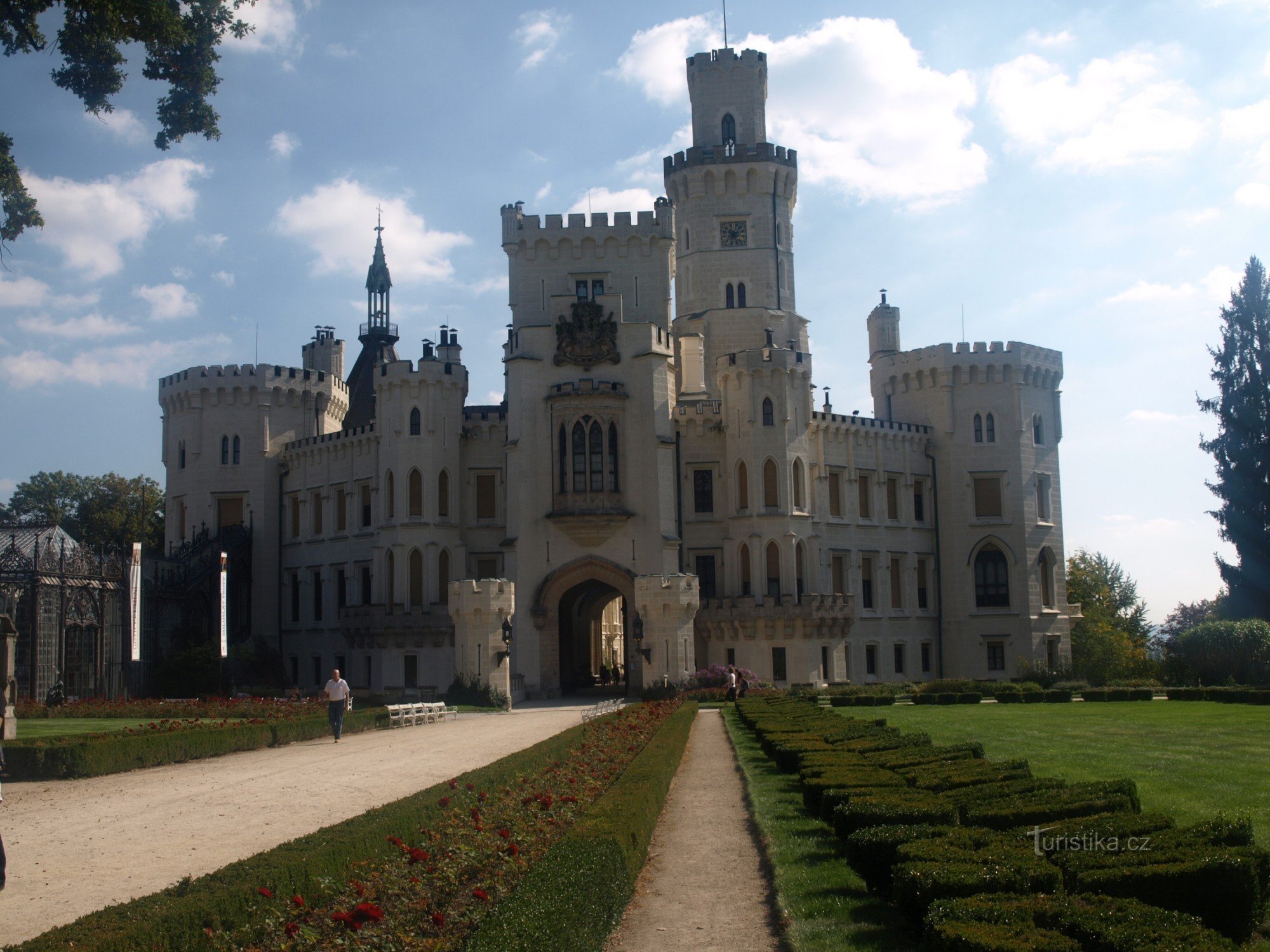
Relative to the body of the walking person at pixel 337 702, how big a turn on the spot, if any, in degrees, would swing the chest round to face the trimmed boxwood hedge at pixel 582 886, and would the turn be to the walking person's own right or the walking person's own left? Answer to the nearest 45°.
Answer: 0° — they already face it

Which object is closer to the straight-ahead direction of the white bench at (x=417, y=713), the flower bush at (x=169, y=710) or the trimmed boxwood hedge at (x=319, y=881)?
the trimmed boxwood hedge

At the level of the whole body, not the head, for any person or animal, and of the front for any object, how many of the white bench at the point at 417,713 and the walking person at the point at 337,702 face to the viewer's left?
0

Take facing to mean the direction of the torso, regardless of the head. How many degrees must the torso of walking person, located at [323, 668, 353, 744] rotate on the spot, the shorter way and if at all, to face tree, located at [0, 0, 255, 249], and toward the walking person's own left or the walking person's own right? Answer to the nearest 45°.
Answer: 0° — they already face it

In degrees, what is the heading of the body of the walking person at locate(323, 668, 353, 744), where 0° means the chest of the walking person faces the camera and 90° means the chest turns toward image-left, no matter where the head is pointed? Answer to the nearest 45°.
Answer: approximately 0°

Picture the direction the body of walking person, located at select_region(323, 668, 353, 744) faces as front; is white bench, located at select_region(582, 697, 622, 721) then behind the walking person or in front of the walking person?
behind

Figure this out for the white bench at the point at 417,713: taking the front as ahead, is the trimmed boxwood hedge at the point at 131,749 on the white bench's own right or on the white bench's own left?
on the white bench's own right

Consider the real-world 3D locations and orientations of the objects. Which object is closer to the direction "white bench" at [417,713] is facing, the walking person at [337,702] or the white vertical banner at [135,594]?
the walking person

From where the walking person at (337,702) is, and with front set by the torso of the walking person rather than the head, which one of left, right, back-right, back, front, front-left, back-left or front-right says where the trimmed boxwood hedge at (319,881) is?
front

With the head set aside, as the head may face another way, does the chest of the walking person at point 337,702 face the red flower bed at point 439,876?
yes

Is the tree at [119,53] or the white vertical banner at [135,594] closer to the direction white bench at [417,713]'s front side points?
the tree

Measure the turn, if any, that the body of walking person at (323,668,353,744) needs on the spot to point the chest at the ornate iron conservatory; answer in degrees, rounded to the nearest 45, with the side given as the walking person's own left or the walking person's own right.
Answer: approximately 135° to the walking person's own right
